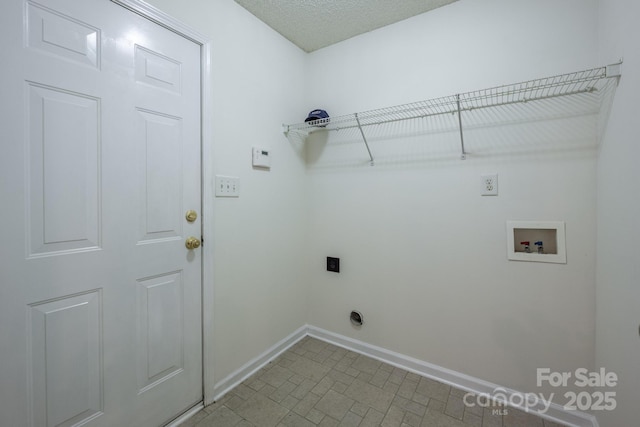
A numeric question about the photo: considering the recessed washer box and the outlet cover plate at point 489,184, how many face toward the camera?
2

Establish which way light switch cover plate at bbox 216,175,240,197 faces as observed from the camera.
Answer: facing the viewer and to the right of the viewer

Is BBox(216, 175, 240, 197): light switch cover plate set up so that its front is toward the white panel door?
no

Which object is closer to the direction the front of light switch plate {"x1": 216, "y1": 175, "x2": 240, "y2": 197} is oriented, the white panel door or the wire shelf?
the wire shelf

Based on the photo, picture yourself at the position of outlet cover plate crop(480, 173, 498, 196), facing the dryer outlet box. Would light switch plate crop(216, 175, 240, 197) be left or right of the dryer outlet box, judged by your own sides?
left

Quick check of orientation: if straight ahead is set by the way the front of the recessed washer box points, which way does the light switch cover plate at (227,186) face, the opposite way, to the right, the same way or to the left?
to the left

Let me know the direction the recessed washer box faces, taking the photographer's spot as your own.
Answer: facing the viewer

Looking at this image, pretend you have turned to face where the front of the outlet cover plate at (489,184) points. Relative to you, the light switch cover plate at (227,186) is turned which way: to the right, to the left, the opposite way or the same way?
to the left

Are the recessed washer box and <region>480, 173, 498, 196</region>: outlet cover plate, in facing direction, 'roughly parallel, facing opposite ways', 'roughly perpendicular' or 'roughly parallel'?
roughly parallel

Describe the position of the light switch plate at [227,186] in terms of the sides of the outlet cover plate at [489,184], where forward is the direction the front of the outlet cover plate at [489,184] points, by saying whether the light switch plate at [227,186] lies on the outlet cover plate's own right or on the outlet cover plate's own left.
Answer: on the outlet cover plate's own right

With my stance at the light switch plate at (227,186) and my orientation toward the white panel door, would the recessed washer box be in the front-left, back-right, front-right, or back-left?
back-left

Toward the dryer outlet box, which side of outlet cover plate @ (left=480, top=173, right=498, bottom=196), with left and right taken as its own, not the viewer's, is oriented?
right

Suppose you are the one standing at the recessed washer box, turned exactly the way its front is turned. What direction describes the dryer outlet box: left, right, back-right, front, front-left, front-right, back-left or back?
right

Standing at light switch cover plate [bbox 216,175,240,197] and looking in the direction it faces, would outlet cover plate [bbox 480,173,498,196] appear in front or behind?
in front

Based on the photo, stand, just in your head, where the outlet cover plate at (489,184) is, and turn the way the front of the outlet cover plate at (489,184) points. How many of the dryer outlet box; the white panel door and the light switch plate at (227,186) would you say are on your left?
0

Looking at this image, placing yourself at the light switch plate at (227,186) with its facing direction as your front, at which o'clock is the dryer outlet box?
The dryer outlet box is roughly at 10 o'clock from the light switch plate.

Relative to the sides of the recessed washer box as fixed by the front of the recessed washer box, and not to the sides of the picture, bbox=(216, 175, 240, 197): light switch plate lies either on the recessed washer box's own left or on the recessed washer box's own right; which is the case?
on the recessed washer box's own right
